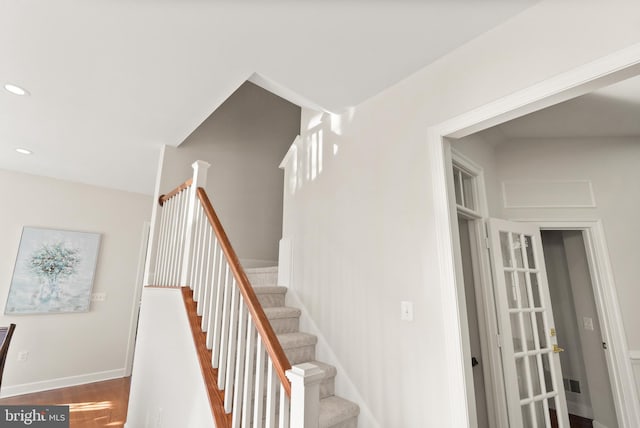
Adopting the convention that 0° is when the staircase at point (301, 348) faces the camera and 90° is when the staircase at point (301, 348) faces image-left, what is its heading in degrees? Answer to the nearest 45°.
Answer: approximately 315°

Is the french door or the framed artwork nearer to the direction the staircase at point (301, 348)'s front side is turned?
the french door

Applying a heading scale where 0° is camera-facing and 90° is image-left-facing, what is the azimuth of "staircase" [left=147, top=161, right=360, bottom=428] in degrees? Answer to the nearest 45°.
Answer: approximately 315°

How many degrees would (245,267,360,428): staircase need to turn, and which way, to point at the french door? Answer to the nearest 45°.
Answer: approximately 45° to its left
